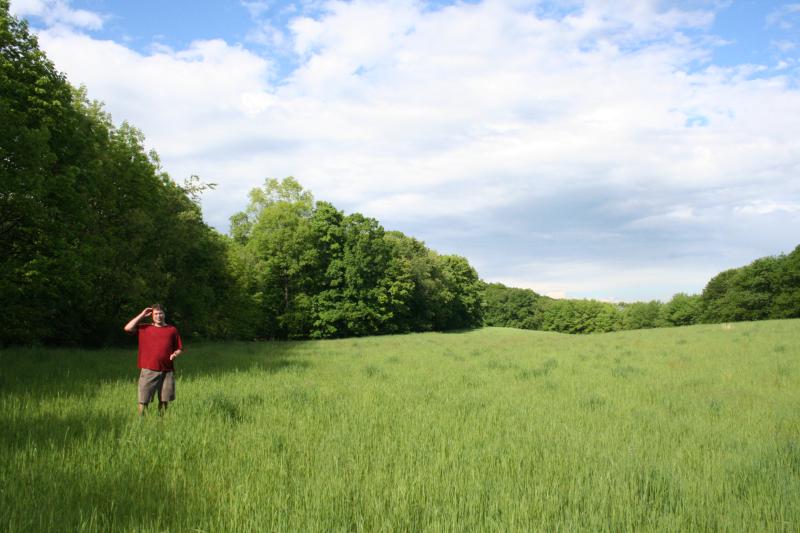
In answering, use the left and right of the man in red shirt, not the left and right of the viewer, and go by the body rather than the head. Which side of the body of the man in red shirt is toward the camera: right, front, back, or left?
front
